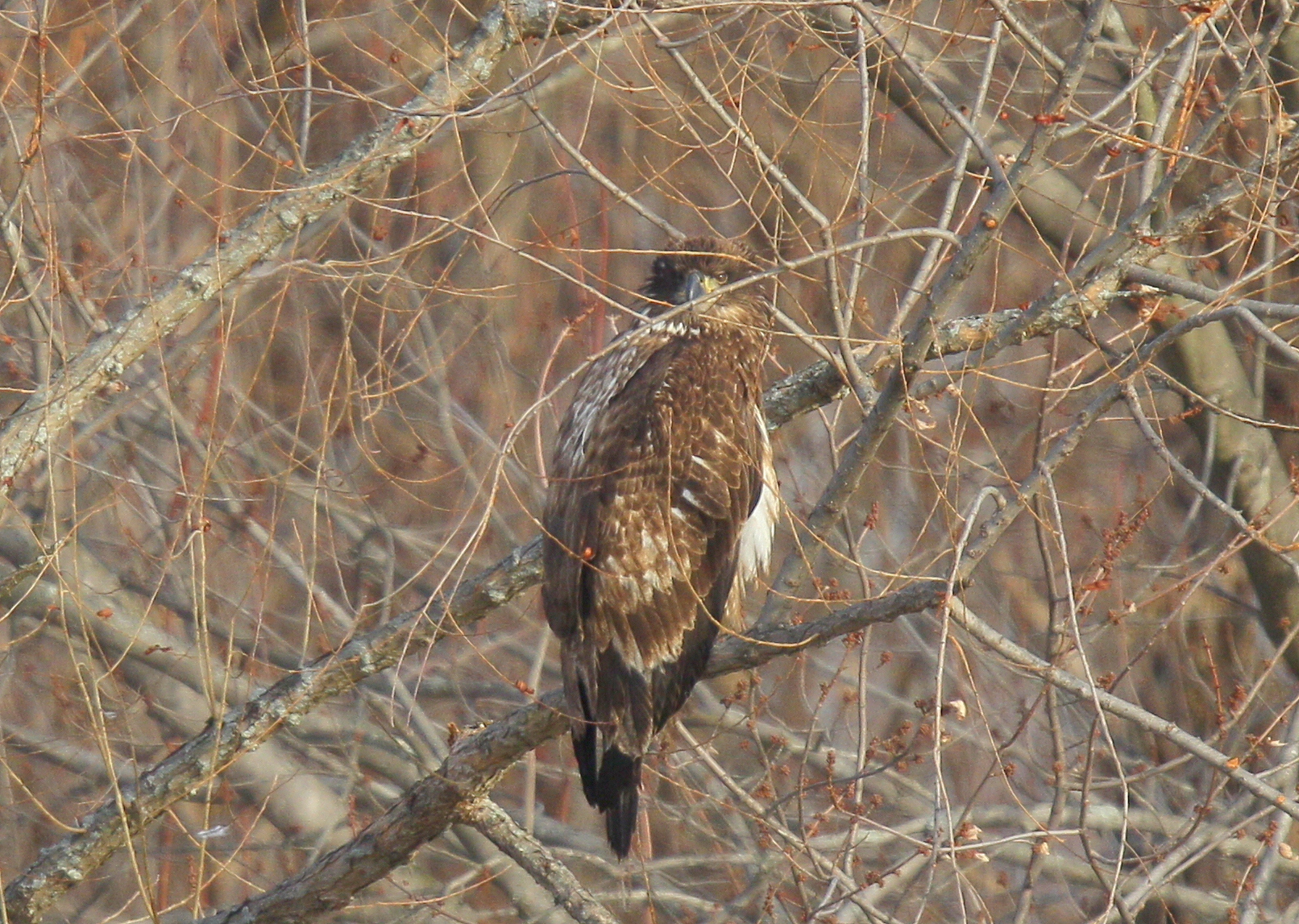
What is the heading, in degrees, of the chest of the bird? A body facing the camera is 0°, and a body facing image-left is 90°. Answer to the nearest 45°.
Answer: approximately 225°
